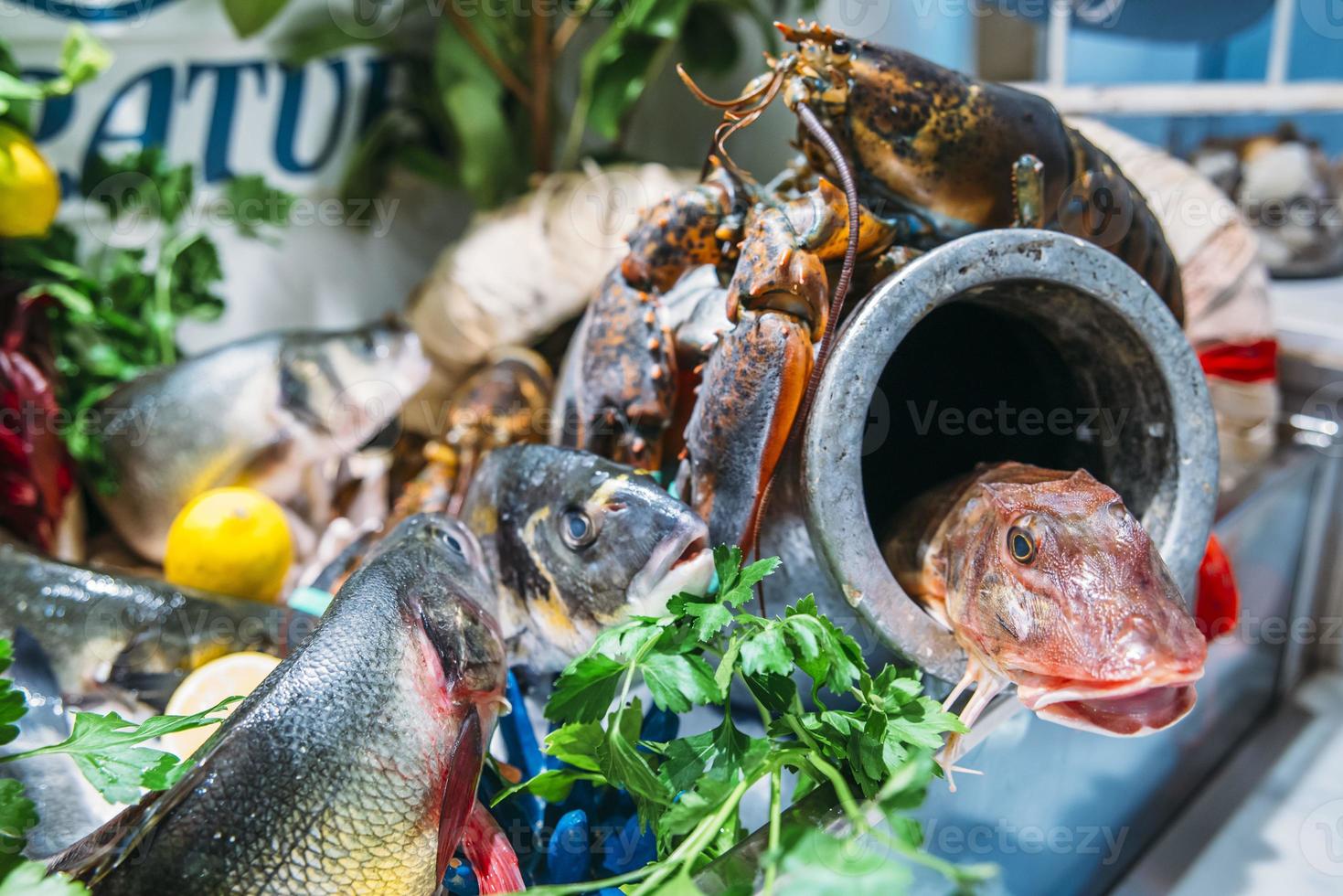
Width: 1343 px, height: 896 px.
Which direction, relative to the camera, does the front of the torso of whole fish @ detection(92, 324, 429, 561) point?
to the viewer's right

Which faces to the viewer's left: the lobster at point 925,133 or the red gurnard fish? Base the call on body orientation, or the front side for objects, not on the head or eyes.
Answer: the lobster

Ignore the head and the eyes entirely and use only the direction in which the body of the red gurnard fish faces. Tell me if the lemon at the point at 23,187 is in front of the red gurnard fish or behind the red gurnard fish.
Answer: behind

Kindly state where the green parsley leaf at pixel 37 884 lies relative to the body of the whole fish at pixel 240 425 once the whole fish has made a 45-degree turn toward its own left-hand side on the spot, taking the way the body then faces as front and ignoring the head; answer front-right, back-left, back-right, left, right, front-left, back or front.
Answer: back-right

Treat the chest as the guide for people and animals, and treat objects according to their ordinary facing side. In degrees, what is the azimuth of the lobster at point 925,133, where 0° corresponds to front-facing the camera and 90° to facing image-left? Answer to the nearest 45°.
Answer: approximately 90°

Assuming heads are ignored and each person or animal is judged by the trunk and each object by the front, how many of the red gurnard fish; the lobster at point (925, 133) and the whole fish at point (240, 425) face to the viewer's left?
1

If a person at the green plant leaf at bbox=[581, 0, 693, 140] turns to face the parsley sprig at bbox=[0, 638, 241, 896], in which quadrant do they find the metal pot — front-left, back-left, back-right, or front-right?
front-left

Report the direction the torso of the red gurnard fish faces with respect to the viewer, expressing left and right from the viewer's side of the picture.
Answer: facing the viewer and to the right of the viewer
